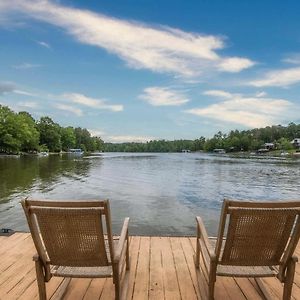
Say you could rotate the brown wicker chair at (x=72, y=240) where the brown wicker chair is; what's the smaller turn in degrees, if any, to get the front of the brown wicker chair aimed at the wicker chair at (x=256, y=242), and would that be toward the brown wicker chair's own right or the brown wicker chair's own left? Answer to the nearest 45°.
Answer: approximately 90° to the brown wicker chair's own right

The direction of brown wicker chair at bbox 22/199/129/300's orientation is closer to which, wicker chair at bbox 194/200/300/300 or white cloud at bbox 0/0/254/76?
the white cloud

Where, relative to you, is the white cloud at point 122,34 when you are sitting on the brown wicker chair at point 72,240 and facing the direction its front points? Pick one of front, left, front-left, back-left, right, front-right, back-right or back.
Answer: front

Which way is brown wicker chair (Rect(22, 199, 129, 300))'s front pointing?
away from the camera
